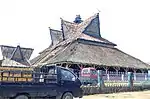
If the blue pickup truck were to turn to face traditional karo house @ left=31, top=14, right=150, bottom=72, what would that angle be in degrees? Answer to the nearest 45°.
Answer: approximately 90° to its left

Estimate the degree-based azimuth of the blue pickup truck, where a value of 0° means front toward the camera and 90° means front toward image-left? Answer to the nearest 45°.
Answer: approximately 270°
